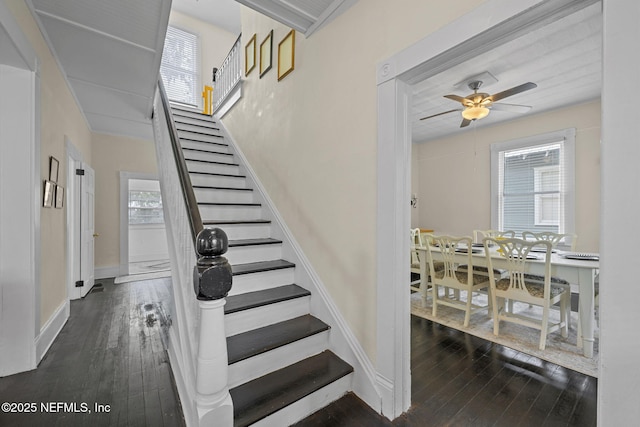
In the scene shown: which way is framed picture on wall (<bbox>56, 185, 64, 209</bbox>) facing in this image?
to the viewer's right

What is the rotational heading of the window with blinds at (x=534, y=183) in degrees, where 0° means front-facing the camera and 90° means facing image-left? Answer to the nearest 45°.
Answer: approximately 45°

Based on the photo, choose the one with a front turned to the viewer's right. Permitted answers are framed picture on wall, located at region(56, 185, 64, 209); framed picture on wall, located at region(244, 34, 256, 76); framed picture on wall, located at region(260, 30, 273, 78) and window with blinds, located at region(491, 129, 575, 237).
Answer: framed picture on wall, located at region(56, 185, 64, 209)

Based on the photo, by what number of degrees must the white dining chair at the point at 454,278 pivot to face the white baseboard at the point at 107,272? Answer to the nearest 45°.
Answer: approximately 135° to its left

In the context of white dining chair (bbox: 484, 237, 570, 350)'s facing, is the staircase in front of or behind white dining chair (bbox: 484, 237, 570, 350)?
behind

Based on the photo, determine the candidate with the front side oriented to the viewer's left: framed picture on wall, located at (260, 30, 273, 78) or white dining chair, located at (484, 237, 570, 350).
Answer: the framed picture on wall

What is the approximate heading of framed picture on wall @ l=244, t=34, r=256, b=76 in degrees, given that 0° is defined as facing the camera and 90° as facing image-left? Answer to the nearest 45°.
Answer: approximately 90°

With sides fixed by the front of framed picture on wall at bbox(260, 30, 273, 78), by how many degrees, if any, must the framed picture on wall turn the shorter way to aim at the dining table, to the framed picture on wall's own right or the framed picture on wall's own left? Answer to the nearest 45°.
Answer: approximately 135° to the framed picture on wall's own left

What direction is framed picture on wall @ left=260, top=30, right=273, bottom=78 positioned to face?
to the viewer's left
